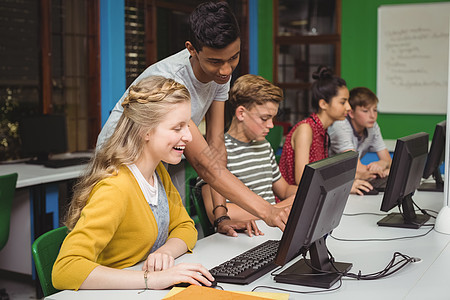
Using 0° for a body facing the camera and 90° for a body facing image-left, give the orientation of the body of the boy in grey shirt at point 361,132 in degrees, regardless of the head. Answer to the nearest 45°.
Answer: approximately 315°

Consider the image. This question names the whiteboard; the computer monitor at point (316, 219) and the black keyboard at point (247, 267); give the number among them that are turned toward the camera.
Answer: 1

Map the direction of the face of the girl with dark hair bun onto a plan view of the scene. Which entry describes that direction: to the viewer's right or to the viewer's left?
to the viewer's right

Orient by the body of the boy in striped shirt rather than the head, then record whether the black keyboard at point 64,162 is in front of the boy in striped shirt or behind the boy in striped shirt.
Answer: behind

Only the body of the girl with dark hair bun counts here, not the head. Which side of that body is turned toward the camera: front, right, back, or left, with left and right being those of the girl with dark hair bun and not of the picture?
right

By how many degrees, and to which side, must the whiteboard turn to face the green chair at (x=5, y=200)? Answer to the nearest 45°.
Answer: approximately 45° to its right

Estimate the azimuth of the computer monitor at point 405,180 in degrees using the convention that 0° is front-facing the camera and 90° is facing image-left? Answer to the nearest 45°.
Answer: approximately 135°

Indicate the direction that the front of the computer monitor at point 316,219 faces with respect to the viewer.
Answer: facing away from the viewer and to the left of the viewer

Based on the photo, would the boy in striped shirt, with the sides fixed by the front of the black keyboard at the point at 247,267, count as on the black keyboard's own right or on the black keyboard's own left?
on the black keyboard's own right

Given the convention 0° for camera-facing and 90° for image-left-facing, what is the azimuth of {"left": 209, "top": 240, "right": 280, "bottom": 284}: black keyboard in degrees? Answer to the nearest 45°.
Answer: approximately 135°

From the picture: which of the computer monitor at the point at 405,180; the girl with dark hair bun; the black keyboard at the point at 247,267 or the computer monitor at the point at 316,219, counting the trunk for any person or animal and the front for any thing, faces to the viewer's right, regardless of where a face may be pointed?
the girl with dark hair bun
